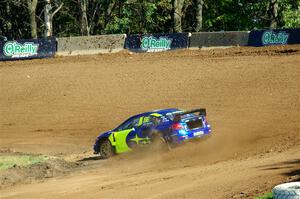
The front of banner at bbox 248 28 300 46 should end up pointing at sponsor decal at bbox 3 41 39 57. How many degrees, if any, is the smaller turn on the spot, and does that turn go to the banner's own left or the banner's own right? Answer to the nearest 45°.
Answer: approximately 90° to the banner's own right

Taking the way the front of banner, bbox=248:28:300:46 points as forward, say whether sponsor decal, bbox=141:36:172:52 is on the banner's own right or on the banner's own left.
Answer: on the banner's own right

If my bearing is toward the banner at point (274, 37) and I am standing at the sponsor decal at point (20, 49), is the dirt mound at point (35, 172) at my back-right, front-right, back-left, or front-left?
front-right

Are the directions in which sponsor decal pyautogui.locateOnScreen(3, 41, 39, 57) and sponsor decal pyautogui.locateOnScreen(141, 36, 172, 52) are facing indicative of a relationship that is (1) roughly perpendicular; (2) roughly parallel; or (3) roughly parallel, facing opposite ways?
roughly parallel

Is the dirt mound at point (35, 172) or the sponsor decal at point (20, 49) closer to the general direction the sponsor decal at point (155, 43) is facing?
the dirt mound

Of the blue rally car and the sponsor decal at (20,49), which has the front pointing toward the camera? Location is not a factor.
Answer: the sponsor decal

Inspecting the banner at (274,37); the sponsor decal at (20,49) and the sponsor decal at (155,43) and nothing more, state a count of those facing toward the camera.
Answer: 3

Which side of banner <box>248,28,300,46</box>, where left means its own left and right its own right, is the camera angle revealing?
front

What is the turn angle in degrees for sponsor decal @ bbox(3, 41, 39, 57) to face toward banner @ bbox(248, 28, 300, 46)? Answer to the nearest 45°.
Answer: approximately 45° to its left

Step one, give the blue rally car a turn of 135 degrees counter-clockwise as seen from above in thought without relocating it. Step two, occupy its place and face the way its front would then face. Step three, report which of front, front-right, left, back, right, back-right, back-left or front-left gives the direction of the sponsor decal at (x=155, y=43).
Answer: back

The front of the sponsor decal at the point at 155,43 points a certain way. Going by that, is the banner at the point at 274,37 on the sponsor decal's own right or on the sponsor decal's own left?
on the sponsor decal's own left

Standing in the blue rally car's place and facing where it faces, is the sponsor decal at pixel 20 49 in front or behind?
in front

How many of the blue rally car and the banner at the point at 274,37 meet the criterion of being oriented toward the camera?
1

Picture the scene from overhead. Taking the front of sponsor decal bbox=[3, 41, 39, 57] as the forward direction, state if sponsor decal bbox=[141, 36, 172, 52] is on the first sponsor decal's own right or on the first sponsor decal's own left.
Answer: on the first sponsor decal's own left

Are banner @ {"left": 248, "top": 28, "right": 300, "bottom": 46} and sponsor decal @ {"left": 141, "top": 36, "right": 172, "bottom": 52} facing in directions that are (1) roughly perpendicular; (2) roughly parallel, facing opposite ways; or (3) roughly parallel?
roughly parallel

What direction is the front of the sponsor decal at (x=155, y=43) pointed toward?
toward the camera
